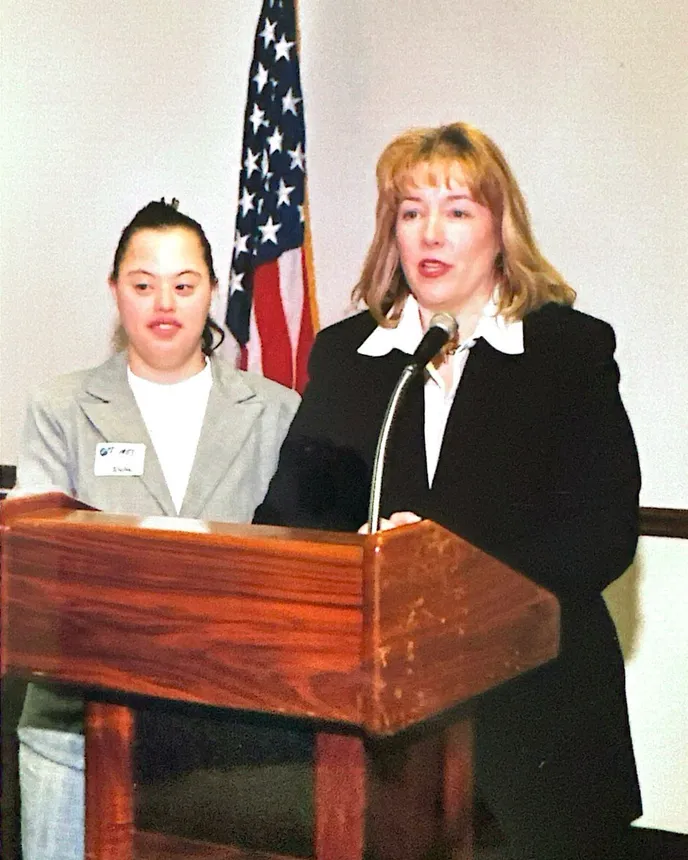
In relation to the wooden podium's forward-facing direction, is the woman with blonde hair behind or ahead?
behind

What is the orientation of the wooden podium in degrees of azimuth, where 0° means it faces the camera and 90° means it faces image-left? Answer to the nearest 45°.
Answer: approximately 45°

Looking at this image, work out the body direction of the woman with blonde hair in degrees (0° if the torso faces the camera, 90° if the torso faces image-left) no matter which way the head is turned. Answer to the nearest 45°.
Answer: approximately 45°

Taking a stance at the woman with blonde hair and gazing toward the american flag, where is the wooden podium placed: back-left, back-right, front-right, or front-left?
back-left
